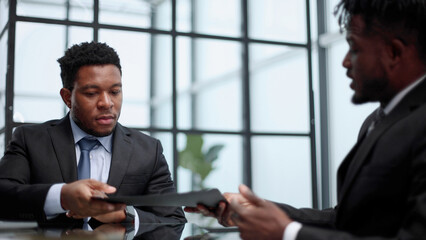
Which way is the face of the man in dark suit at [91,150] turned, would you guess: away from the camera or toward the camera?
toward the camera

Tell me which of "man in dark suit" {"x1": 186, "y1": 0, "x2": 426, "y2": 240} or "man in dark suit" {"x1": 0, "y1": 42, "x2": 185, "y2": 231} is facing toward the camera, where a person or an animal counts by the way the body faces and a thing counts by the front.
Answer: "man in dark suit" {"x1": 0, "y1": 42, "x2": 185, "y2": 231}

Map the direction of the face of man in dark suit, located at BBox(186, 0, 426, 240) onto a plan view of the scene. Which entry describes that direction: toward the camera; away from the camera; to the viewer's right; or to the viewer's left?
to the viewer's left

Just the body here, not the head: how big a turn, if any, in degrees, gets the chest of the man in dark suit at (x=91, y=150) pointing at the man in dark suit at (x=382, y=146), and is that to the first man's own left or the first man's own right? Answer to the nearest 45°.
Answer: approximately 45° to the first man's own left

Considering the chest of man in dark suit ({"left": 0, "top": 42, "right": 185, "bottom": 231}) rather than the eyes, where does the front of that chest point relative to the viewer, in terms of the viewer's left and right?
facing the viewer

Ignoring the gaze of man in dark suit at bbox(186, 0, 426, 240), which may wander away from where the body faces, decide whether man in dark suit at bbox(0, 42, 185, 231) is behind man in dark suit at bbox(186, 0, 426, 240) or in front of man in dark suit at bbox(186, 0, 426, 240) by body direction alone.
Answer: in front

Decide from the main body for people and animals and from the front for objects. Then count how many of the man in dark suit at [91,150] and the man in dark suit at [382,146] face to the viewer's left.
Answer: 1

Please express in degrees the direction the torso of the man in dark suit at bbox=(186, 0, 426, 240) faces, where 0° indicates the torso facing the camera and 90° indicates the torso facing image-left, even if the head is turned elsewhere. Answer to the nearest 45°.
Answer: approximately 90°
